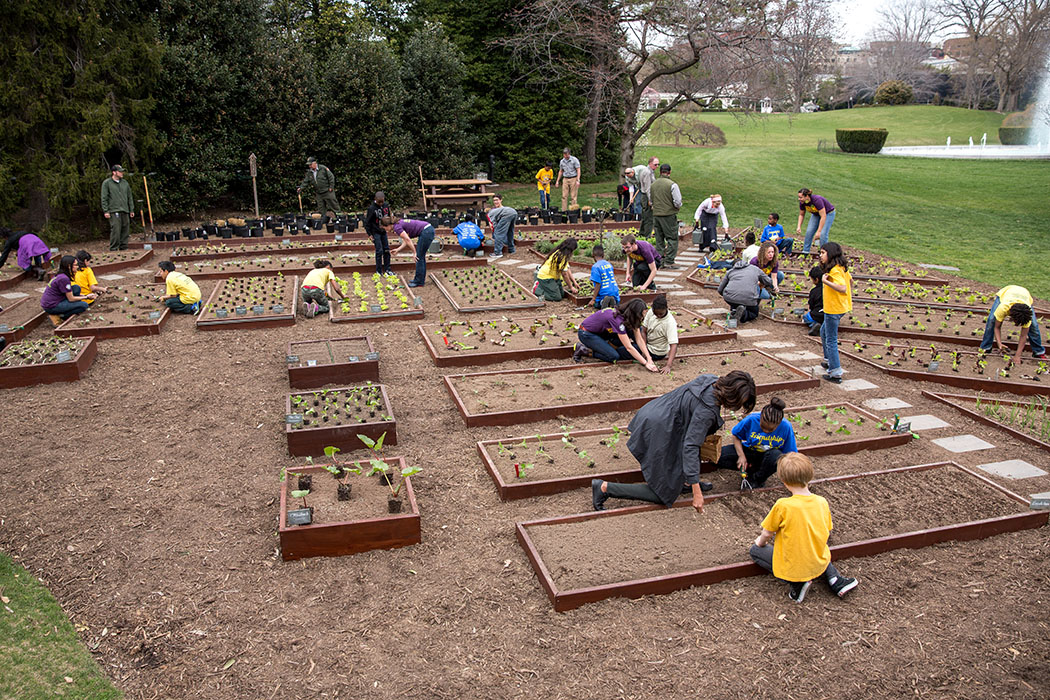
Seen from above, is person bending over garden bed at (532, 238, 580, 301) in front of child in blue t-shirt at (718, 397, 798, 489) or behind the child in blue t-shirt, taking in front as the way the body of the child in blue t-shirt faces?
behind

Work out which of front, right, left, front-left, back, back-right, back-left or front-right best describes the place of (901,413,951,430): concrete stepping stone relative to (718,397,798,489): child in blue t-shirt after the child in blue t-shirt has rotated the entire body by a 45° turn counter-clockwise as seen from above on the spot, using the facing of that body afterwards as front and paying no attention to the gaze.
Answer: left

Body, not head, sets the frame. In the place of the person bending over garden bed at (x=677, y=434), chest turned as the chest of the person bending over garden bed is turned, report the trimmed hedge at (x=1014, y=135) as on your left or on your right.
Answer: on your left

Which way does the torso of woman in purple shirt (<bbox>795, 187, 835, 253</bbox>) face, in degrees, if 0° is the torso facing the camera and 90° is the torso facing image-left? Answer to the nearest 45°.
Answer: approximately 45°

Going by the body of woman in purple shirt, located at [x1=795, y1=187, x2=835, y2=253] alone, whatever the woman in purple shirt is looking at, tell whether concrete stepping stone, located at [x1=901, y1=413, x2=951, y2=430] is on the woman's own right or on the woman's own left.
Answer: on the woman's own left

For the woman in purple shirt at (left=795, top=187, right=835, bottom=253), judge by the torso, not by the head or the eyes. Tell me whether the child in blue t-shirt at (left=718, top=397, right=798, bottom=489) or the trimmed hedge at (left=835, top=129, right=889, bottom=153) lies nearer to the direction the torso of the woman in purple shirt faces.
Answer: the child in blue t-shirt

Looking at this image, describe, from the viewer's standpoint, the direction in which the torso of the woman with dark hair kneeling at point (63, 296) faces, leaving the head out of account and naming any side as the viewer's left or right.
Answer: facing to the right of the viewer

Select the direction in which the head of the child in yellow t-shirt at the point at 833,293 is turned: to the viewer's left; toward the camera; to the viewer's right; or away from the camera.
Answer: to the viewer's left
